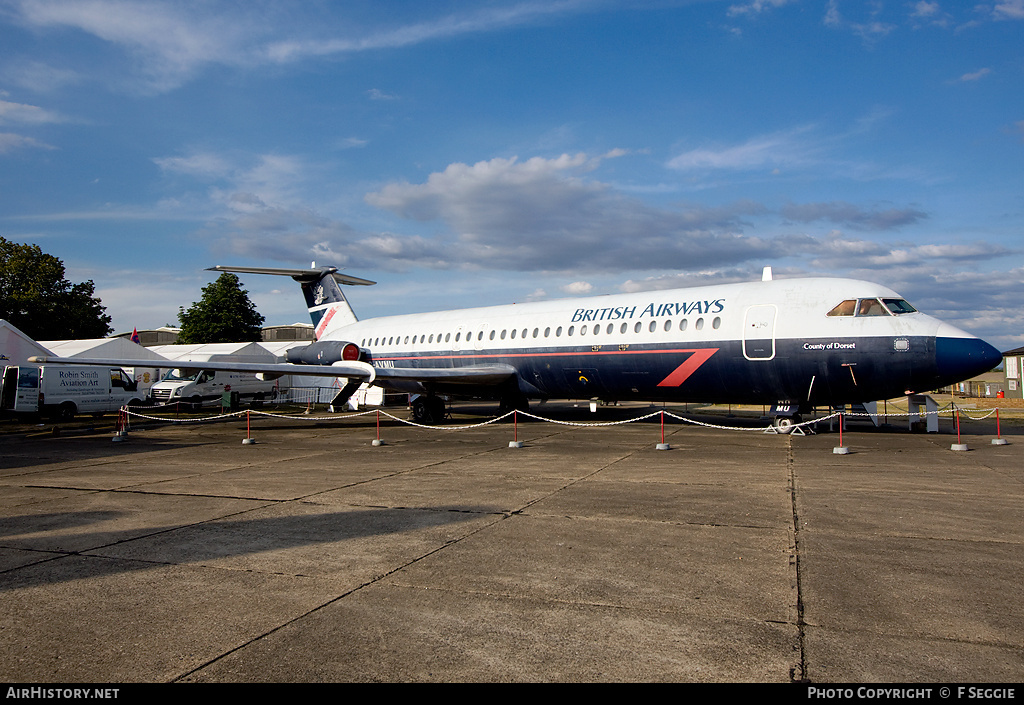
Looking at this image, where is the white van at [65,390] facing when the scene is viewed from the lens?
facing away from the viewer and to the right of the viewer

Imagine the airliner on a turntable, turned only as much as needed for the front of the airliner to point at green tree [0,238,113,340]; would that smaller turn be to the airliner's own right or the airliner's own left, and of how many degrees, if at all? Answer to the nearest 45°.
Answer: approximately 180°

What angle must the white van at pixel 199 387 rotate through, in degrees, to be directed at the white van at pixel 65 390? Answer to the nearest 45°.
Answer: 0° — it already faces it

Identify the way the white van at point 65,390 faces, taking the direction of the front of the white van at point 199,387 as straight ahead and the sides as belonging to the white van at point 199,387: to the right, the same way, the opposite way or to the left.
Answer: the opposite way

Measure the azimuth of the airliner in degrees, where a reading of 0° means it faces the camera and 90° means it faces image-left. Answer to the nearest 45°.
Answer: approximately 315°

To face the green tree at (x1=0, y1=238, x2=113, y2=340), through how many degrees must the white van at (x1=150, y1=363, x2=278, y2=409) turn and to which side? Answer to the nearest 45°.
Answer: approximately 90° to its right

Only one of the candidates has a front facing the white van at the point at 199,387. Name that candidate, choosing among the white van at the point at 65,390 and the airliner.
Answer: the white van at the point at 65,390

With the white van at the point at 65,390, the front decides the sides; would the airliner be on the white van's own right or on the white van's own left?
on the white van's own right

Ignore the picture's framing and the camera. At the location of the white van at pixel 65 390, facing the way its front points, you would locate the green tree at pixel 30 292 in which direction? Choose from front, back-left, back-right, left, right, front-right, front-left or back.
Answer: front-left

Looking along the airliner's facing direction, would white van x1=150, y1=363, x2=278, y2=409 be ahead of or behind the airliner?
behind

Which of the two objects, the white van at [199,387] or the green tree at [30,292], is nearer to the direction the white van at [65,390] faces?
the white van

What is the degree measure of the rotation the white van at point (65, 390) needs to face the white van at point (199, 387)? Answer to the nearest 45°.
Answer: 0° — it already faces it
